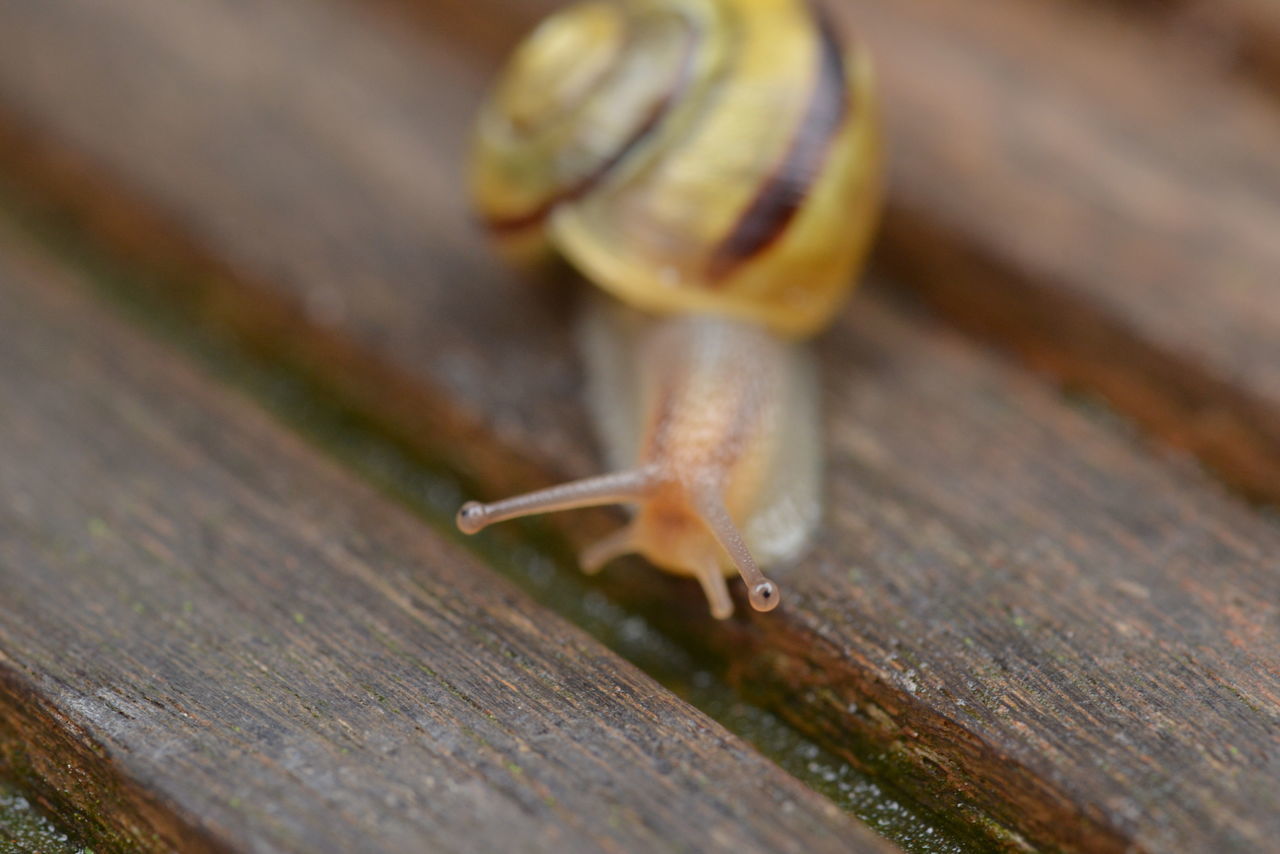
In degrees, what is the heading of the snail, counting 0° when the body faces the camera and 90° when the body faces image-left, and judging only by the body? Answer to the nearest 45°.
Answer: approximately 0°
